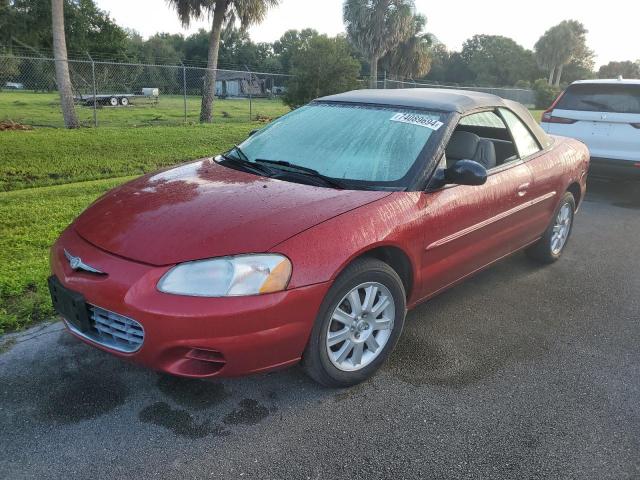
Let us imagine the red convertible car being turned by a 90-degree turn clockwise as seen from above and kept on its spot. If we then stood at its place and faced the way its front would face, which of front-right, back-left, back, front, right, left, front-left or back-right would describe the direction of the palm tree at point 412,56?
front-right

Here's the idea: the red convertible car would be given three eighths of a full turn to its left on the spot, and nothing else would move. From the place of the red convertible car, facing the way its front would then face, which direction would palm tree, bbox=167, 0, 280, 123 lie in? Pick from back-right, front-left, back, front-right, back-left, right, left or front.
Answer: left

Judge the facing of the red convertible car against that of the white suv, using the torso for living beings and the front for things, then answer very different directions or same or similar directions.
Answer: very different directions

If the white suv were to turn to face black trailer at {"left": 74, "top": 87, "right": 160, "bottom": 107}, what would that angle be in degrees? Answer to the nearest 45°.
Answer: approximately 45° to its left

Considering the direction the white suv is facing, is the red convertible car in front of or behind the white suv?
behind

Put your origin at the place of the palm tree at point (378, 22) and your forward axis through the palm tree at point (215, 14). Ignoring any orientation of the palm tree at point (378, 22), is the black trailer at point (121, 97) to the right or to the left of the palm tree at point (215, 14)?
right

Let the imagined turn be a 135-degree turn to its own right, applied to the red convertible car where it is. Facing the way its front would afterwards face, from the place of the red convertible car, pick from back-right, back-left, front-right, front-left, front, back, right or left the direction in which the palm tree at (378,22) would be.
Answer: front

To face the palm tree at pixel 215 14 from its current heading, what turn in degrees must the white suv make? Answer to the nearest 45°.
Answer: approximately 45° to its left

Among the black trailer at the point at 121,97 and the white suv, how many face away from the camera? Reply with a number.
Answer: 1

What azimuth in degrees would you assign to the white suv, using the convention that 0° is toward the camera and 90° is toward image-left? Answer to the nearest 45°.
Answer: approximately 180°

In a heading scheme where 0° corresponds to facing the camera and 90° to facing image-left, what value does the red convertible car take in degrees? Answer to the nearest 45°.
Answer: approximately 45°

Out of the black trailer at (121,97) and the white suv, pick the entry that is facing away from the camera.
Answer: the white suv
